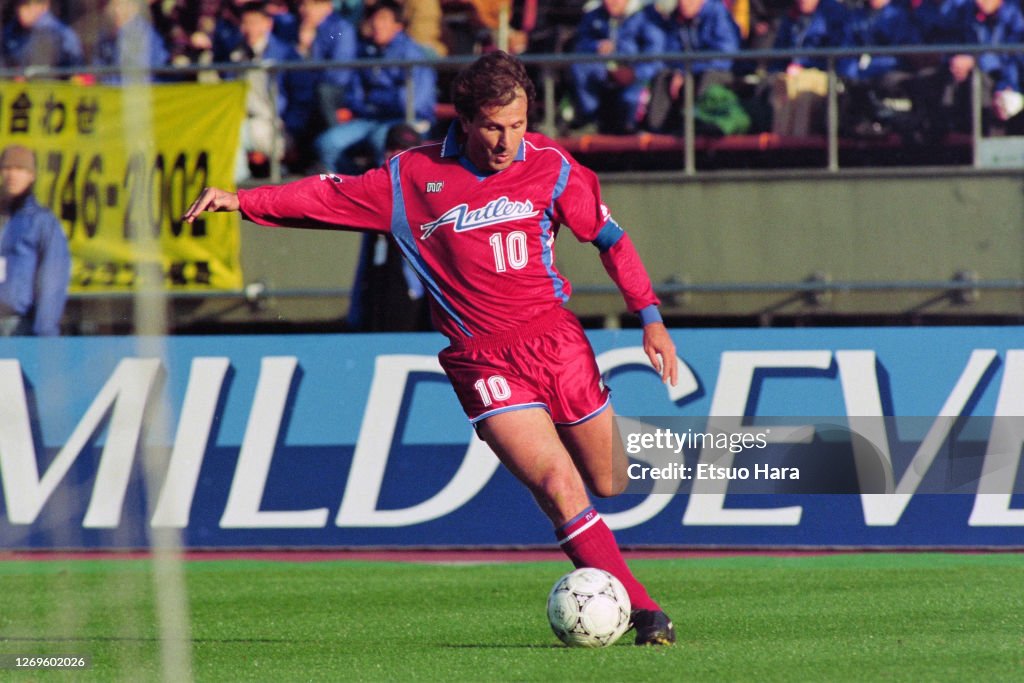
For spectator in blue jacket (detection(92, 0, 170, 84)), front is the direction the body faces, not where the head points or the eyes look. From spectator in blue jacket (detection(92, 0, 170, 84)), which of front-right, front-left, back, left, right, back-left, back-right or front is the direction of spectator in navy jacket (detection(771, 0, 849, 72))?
back-left

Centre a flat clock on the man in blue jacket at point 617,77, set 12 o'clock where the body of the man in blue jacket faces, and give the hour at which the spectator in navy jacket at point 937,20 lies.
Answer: The spectator in navy jacket is roughly at 9 o'clock from the man in blue jacket.

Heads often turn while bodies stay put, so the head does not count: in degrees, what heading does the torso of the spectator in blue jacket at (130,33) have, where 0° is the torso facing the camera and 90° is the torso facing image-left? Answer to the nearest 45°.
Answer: approximately 0°

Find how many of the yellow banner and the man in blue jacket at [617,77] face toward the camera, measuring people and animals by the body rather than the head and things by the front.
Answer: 2

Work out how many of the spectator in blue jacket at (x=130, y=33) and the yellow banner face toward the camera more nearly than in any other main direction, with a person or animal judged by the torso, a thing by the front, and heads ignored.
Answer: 2

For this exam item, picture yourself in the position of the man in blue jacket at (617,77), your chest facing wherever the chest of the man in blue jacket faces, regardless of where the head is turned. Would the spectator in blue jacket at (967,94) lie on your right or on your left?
on your left

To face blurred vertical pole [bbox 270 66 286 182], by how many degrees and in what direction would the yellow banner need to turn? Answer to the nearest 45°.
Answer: approximately 90° to its left
